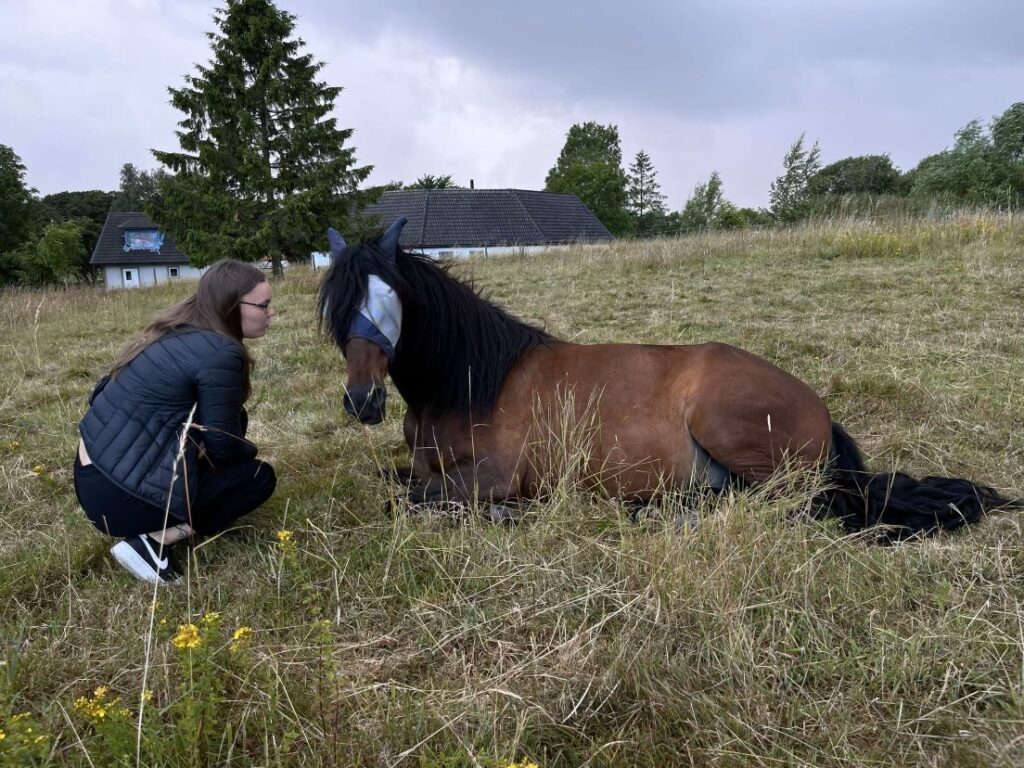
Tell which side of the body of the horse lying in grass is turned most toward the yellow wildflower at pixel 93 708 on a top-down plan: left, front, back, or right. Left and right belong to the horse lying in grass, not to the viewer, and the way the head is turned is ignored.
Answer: left

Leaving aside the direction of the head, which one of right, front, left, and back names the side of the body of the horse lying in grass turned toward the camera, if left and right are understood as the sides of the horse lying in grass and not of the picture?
left

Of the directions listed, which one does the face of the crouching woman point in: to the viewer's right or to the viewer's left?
to the viewer's right

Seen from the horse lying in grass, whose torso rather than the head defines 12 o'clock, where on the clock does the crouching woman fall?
The crouching woman is roughly at 11 o'clock from the horse lying in grass.

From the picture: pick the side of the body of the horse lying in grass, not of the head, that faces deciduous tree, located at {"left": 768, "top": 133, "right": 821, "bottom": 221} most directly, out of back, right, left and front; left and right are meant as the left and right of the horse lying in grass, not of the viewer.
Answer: right

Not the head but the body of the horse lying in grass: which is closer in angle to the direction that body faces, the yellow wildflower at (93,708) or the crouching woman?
the crouching woman

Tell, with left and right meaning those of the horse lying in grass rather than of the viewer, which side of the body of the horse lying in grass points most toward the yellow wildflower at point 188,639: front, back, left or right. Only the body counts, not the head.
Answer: left

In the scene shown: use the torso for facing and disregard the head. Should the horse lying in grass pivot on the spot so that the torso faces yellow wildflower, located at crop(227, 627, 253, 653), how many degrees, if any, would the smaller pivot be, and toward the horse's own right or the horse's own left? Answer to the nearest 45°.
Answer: approximately 90° to the horse's own left
